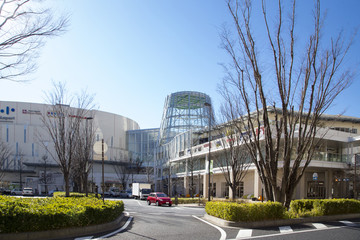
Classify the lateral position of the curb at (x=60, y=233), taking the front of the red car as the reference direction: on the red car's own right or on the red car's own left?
on the red car's own right
